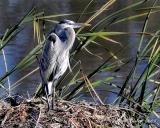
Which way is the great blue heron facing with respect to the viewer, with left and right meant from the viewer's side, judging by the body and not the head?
facing to the right of the viewer
